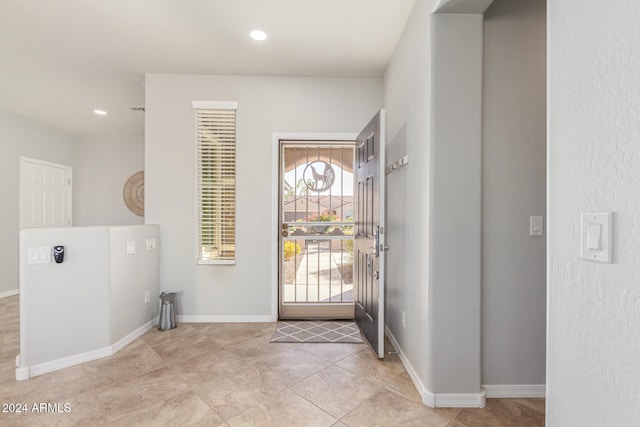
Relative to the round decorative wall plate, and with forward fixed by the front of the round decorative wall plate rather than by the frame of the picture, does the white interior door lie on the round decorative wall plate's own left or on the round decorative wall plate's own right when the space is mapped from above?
on the round decorative wall plate's own right

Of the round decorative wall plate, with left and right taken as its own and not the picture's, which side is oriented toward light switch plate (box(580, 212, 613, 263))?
front

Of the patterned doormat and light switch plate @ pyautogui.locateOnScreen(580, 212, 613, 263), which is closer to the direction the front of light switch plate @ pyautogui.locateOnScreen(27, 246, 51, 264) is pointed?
the light switch plate

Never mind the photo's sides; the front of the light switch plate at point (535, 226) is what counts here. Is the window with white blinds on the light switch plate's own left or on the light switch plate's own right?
on the light switch plate's own right

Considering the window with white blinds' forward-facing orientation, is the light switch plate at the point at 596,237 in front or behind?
in front

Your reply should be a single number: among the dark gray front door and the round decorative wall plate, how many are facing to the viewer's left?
1

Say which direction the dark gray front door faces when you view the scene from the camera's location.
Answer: facing to the left of the viewer

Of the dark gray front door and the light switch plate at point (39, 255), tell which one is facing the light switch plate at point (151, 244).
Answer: the dark gray front door

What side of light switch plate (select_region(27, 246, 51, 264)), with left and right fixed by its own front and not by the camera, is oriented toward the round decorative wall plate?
back
